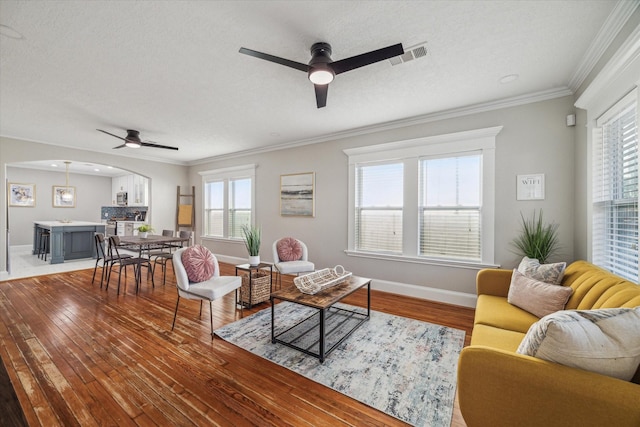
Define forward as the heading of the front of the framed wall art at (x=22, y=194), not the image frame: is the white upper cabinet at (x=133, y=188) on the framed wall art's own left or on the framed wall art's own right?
on the framed wall art's own left

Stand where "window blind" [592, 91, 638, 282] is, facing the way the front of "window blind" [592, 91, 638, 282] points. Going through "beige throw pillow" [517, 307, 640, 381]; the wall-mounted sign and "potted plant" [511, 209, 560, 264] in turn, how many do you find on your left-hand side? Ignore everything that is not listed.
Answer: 1

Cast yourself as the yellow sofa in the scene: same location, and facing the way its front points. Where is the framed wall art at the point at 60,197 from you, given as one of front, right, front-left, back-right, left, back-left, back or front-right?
front

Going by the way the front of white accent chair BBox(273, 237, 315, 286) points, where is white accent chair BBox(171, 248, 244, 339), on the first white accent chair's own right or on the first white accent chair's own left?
on the first white accent chair's own right

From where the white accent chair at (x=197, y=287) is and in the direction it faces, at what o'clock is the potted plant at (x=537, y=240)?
The potted plant is roughly at 11 o'clock from the white accent chair.

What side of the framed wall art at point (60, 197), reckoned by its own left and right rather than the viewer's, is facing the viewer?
front

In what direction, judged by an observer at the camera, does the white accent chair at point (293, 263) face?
facing the viewer and to the right of the viewer

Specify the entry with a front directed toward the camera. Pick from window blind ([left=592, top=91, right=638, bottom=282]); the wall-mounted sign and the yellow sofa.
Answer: the wall-mounted sign

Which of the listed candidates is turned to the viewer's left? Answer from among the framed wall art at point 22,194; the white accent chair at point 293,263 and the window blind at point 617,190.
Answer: the window blind

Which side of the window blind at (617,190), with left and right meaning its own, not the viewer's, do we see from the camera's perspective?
left

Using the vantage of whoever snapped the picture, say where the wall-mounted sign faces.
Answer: facing the viewer

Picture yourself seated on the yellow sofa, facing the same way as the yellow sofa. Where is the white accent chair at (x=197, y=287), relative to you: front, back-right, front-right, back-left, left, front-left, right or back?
front

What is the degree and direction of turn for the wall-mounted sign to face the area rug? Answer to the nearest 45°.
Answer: approximately 45° to its right

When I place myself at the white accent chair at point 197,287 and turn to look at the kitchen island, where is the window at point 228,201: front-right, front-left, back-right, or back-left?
front-right

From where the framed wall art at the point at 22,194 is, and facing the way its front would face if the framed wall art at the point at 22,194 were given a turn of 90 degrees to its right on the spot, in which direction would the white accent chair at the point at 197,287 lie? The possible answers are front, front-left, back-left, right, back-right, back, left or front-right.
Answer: left

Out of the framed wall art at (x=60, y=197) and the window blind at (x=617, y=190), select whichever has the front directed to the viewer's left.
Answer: the window blind

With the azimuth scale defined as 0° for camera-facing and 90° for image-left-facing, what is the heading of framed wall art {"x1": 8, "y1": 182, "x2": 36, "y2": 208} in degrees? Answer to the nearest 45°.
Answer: approximately 0°

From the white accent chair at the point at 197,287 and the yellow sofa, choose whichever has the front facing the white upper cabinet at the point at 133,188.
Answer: the yellow sofa

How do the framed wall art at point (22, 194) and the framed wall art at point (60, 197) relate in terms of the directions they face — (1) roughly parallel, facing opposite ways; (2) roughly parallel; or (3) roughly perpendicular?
roughly parallel

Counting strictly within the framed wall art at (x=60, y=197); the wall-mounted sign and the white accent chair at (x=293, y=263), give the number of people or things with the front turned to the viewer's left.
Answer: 0

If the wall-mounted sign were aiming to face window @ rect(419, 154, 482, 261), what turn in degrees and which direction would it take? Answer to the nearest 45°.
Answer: approximately 90° to its right
